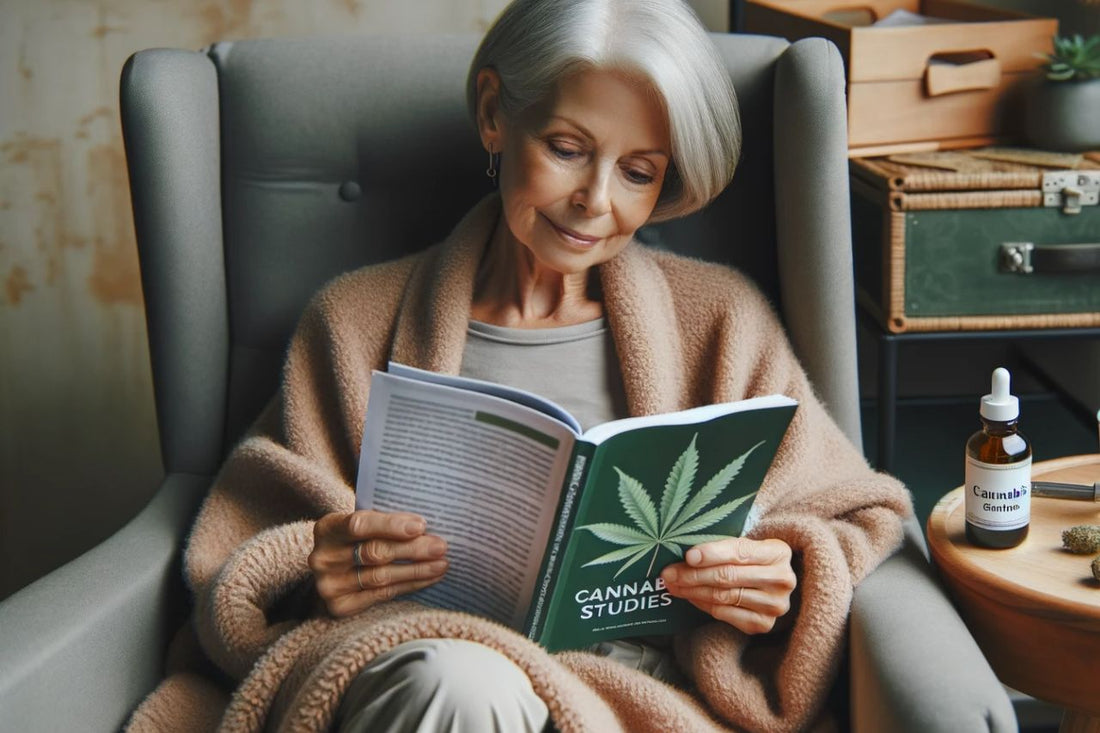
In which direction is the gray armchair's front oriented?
toward the camera

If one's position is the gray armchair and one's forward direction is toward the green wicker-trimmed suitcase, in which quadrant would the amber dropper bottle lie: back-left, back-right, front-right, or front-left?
front-right

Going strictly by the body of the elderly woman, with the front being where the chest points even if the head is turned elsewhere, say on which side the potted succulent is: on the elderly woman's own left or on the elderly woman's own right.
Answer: on the elderly woman's own left

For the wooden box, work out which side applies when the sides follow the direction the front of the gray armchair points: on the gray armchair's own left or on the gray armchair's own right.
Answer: on the gray armchair's own left

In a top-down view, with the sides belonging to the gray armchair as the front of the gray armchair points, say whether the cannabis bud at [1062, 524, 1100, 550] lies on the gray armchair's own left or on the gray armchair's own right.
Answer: on the gray armchair's own left

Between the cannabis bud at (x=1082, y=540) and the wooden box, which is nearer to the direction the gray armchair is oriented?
the cannabis bud

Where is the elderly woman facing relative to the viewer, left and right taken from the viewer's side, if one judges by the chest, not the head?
facing the viewer

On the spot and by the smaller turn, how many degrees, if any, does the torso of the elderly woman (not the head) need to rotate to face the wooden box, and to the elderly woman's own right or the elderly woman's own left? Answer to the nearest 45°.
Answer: approximately 135° to the elderly woman's own left
